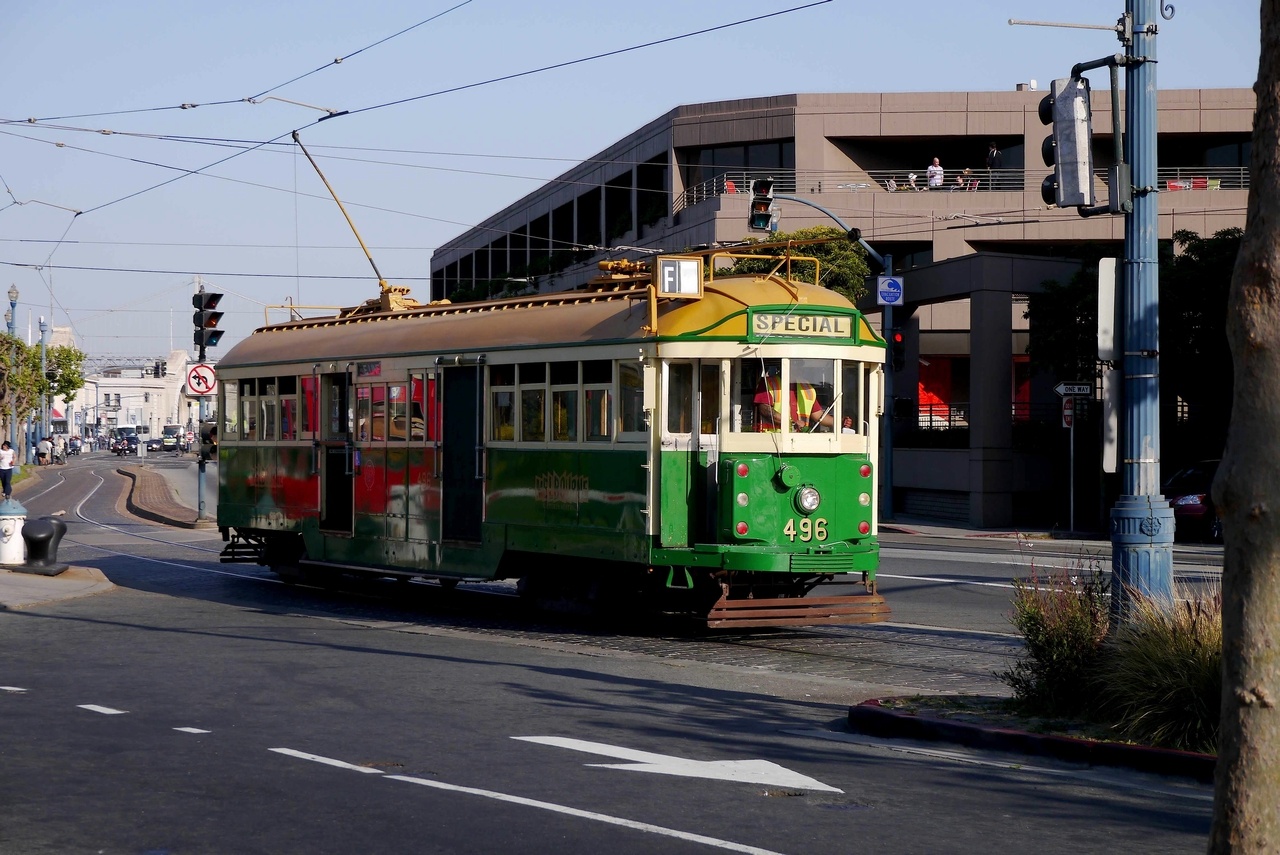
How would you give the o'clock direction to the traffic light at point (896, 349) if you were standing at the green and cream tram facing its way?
The traffic light is roughly at 8 o'clock from the green and cream tram.

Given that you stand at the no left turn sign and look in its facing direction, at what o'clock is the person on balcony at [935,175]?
The person on balcony is roughly at 8 o'clock from the no left turn sign.

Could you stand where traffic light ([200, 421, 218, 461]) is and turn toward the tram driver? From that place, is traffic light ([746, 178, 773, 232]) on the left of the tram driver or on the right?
left

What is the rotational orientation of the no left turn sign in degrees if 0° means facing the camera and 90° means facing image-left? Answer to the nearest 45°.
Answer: approximately 0°
